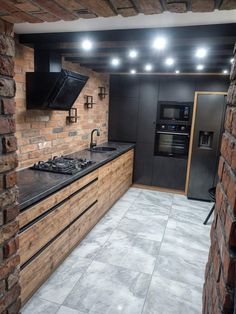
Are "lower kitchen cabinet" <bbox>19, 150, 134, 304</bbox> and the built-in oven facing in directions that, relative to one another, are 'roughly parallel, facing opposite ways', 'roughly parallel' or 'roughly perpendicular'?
roughly perpendicular

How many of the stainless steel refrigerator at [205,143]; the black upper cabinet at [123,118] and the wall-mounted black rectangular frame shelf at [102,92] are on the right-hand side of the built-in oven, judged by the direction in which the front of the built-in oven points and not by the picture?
2

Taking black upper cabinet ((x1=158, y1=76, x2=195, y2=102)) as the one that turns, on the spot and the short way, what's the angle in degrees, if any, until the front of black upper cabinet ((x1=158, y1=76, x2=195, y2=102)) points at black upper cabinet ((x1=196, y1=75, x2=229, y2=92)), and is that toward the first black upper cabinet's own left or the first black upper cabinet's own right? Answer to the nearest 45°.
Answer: approximately 90° to the first black upper cabinet's own left

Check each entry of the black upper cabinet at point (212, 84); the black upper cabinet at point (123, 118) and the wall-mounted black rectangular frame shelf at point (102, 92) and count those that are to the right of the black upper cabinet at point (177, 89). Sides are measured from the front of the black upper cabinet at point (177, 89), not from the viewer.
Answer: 2

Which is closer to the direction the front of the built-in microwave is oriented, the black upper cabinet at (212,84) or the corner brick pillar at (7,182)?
the corner brick pillar

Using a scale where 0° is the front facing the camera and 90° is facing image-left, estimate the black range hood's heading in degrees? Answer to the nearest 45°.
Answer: approximately 315°

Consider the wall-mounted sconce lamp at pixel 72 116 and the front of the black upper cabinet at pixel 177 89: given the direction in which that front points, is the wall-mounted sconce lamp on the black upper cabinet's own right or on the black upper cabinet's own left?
on the black upper cabinet's own right

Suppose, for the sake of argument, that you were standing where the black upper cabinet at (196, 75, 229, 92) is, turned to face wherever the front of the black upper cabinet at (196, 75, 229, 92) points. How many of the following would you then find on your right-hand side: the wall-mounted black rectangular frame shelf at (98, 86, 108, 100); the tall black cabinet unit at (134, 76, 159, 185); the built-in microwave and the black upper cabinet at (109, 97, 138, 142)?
4

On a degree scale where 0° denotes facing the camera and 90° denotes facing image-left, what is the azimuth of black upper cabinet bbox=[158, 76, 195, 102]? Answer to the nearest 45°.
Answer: approximately 0°

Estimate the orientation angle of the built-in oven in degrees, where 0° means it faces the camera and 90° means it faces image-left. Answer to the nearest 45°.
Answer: approximately 0°
